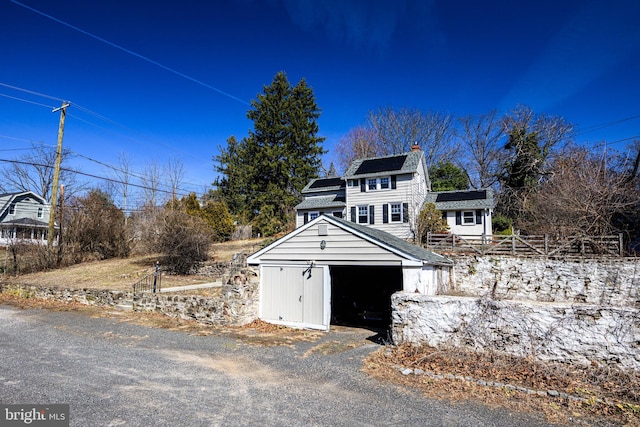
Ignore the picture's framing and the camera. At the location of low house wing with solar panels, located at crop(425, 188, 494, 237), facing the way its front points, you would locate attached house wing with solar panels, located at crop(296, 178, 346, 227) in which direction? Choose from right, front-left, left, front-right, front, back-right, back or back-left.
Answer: right

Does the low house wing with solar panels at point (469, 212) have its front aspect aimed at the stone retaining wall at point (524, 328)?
yes

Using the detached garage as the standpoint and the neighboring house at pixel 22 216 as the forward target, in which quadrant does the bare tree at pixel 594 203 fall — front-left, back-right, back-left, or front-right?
back-right

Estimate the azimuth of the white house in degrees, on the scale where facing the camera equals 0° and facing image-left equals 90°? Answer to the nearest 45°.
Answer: approximately 0°

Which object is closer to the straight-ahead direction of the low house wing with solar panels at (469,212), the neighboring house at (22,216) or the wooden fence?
the wooden fence

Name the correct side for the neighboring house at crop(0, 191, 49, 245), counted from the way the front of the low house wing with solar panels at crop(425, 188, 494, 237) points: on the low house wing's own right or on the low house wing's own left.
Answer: on the low house wing's own right

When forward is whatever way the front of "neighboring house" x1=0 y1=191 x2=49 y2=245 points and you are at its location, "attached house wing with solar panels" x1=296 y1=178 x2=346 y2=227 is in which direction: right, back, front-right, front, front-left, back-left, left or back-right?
front-left
